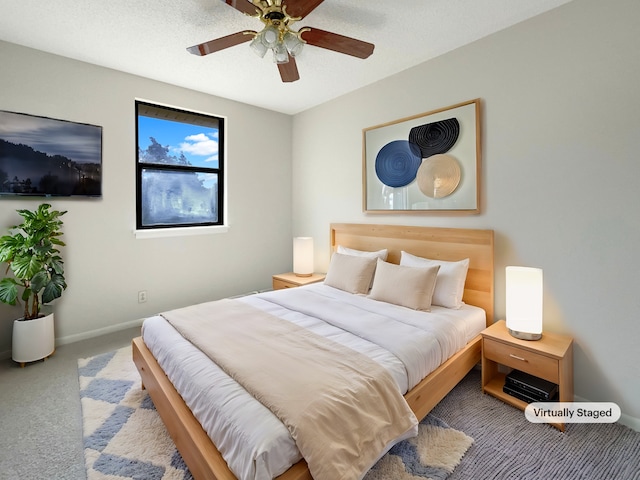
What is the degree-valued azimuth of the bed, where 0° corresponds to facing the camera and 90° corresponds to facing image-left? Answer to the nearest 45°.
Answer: approximately 45°

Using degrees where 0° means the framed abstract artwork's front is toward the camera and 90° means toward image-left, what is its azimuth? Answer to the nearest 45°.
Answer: approximately 45°

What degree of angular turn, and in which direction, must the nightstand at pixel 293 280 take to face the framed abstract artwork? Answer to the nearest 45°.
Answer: approximately 90° to its left

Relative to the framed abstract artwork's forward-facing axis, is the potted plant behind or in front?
in front

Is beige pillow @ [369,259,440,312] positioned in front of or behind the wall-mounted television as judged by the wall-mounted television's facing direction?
in front

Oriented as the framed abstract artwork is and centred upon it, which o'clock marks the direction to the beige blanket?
The beige blanket is roughly at 11 o'clock from the framed abstract artwork.
